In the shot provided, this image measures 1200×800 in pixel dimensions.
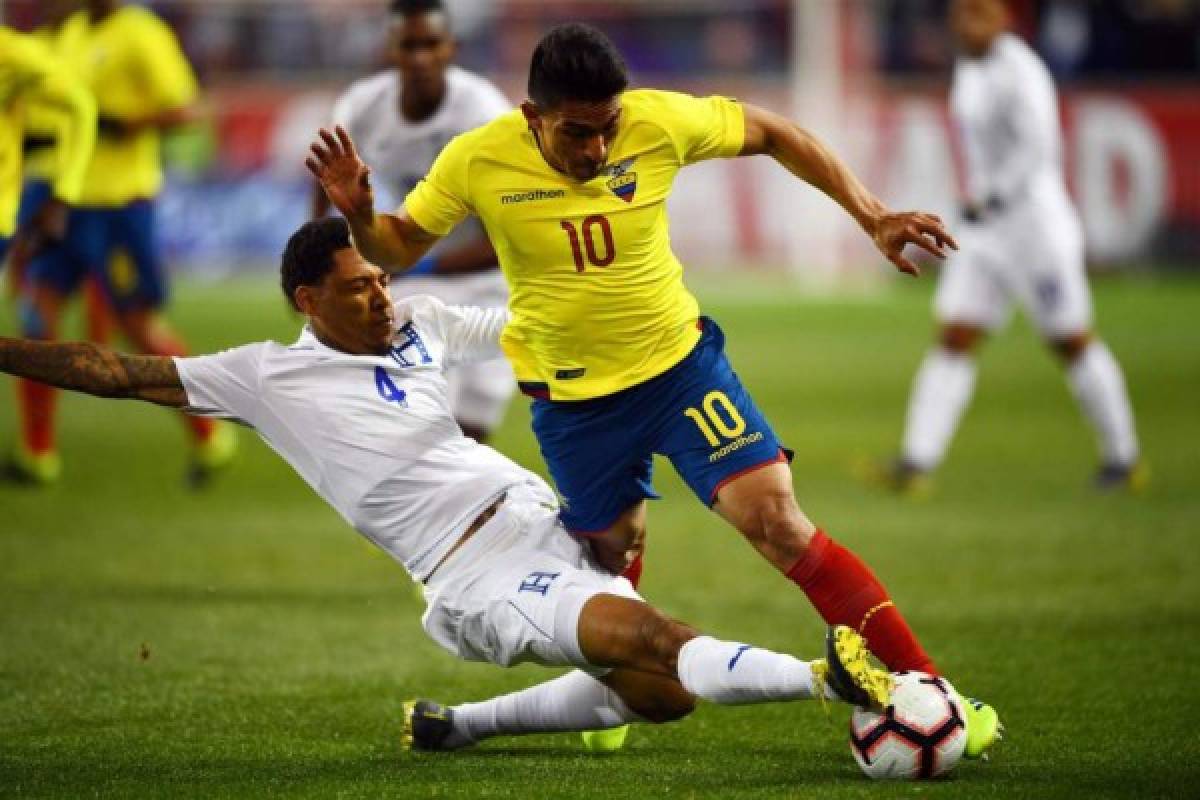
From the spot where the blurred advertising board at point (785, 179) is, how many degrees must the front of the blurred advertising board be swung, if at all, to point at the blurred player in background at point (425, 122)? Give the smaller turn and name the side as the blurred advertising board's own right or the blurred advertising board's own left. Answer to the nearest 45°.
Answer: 0° — it already faces them

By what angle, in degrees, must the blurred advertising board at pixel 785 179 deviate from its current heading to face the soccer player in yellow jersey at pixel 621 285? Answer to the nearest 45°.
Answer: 0° — it already faces them

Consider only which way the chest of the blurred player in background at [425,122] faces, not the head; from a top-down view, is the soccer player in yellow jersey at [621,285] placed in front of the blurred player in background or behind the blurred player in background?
in front

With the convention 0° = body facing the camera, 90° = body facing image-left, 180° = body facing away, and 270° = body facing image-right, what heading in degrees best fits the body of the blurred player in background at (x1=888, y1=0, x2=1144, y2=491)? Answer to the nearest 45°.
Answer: approximately 45°

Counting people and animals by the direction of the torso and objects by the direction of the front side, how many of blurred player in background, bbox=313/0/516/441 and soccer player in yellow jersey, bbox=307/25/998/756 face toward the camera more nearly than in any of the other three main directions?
2

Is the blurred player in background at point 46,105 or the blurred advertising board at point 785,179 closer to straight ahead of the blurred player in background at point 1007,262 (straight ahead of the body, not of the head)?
the blurred player in background

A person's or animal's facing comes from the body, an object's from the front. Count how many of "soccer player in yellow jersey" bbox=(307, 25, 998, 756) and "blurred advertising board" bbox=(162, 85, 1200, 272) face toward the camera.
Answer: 2

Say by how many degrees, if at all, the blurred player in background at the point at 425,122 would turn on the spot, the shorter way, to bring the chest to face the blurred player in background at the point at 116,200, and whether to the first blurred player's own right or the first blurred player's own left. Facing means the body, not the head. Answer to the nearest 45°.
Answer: approximately 135° to the first blurred player's own right

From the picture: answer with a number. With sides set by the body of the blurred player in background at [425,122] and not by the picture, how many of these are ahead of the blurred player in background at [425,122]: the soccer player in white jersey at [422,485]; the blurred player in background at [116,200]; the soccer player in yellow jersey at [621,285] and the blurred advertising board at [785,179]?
2

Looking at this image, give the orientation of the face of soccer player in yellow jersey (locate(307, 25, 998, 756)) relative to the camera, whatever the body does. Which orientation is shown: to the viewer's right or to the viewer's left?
to the viewer's right

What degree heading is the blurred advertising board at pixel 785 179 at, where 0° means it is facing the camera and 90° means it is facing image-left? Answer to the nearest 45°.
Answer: approximately 0°

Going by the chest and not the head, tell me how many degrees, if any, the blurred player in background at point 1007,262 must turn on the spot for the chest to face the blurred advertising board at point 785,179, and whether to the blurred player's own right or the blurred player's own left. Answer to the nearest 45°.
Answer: approximately 135° to the blurred player's own right

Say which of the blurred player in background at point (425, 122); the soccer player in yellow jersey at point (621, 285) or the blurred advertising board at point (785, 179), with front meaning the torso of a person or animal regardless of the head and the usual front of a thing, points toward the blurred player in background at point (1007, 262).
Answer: the blurred advertising board

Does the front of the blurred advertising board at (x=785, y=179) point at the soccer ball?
yes

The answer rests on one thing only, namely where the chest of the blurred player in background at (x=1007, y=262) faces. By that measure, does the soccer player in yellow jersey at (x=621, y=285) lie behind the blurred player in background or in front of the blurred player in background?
in front
